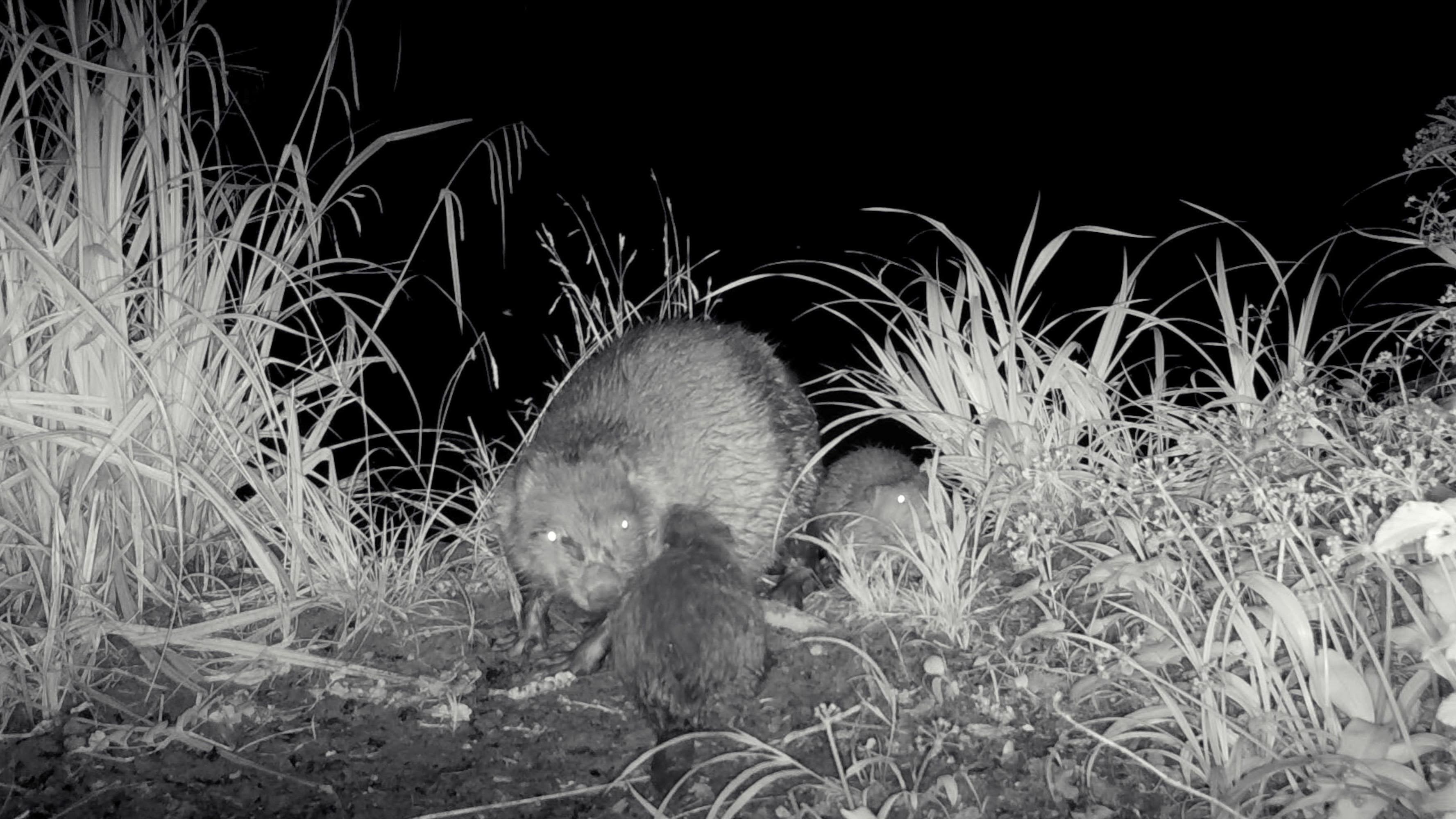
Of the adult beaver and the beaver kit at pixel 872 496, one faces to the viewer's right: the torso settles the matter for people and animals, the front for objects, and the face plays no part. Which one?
the beaver kit

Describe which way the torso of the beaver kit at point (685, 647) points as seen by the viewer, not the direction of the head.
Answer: away from the camera

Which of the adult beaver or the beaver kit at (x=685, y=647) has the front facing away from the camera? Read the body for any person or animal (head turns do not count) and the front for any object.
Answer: the beaver kit

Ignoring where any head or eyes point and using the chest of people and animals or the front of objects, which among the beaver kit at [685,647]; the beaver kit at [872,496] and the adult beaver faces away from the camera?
the beaver kit at [685,647]

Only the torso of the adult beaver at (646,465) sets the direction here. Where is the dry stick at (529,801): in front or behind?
in front

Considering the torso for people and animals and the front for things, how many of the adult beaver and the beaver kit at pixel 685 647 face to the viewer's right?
0

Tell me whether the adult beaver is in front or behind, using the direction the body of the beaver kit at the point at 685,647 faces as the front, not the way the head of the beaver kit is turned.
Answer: in front

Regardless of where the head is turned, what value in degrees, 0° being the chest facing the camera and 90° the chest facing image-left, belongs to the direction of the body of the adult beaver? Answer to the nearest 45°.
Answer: approximately 45°

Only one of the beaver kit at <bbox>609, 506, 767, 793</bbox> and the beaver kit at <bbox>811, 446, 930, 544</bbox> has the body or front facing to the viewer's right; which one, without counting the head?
the beaver kit at <bbox>811, 446, 930, 544</bbox>

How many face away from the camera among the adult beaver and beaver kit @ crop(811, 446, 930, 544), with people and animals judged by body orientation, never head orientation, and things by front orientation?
0

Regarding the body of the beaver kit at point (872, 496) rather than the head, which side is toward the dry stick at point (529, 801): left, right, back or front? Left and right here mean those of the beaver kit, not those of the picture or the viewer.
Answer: right

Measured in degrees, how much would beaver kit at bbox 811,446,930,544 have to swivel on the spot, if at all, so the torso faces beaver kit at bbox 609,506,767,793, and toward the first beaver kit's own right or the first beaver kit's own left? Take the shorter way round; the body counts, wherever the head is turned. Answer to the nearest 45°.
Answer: approximately 90° to the first beaver kit's own right

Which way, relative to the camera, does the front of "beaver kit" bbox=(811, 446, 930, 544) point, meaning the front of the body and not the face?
to the viewer's right
